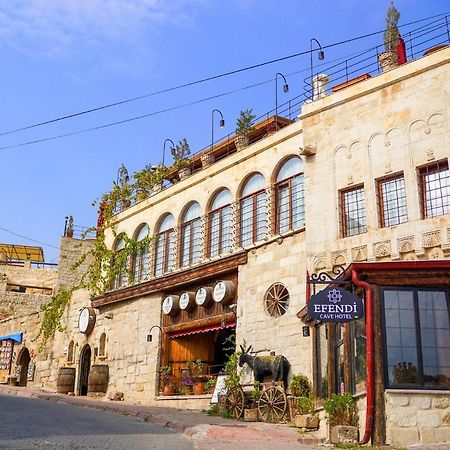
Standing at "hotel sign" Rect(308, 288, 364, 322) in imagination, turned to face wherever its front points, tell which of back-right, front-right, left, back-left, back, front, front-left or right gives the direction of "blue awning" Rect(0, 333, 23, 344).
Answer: back-right

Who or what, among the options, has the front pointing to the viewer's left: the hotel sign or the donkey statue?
the donkey statue

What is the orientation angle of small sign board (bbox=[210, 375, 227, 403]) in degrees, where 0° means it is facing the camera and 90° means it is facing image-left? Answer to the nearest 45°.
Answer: approximately 45°

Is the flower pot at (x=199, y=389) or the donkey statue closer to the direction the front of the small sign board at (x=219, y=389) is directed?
the flower pot

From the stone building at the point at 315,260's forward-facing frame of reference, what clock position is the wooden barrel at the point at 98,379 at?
The wooden barrel is roughly at 3 o'clock from the stone building.
